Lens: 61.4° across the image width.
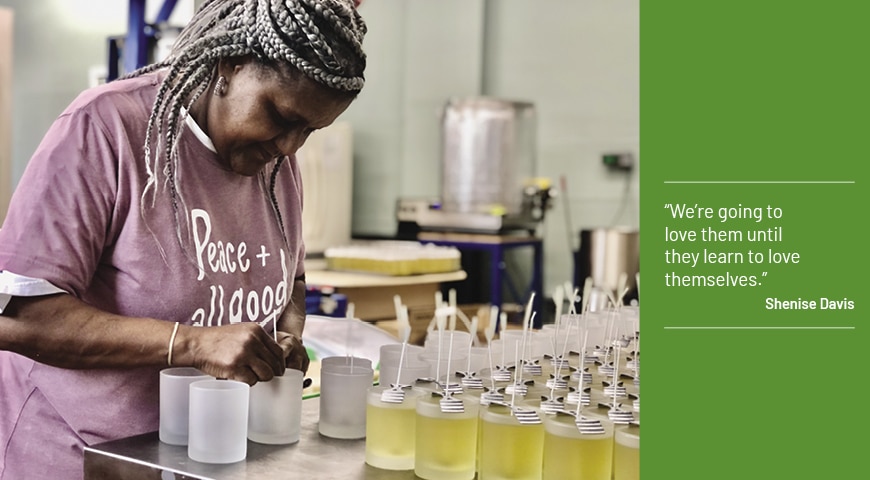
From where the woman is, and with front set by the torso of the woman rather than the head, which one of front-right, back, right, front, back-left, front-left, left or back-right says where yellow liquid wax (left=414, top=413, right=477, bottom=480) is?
front

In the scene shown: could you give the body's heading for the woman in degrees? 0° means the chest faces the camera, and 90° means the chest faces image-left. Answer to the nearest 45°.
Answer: approximately 315°

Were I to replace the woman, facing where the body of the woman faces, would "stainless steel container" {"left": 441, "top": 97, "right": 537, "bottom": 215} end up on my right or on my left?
on my left

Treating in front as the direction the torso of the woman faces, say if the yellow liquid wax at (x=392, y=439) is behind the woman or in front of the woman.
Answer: in front

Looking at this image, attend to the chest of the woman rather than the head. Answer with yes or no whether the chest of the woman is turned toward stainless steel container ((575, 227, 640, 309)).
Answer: no

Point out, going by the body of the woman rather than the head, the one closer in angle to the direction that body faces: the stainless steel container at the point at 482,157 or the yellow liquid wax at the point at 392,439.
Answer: the yellow liquid wax

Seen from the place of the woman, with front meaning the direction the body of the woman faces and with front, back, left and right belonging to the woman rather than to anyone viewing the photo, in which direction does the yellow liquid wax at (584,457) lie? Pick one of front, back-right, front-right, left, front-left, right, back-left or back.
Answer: front

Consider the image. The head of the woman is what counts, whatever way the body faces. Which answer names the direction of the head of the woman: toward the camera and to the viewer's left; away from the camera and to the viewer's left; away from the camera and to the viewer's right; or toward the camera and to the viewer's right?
toward the camera and to the viewer's right

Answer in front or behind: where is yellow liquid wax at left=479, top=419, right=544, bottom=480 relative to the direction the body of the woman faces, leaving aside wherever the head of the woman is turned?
in front
